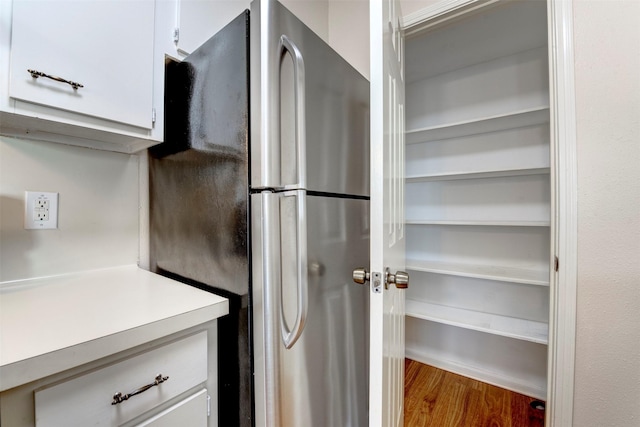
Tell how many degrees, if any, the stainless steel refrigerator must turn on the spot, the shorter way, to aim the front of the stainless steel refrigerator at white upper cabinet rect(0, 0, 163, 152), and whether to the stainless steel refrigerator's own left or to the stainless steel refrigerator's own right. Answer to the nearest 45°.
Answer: approximately 135° to the stainless steel refrigerator's own right

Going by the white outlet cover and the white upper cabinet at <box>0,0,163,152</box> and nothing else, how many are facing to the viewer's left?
0

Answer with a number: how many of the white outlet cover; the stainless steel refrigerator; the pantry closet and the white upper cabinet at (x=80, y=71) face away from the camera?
0

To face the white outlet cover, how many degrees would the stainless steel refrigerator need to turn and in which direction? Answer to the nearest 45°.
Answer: approximately 135° to its right

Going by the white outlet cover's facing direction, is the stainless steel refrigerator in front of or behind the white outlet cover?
in front

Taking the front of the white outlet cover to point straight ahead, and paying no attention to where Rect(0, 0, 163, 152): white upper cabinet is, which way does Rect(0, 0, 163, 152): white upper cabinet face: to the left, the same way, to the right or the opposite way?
the same way

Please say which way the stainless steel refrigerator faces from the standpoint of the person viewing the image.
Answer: facing the viewer and to the right of the viewer
